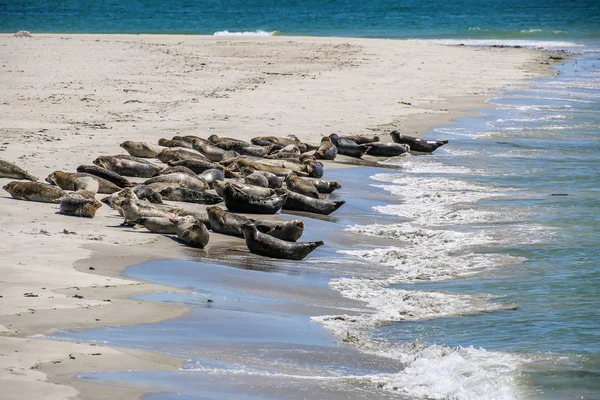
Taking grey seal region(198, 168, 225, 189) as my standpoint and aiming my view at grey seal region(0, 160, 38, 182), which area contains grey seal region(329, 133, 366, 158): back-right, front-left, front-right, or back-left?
back-right

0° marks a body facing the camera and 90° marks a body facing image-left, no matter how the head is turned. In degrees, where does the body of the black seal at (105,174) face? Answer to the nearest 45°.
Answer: approximately 90°
